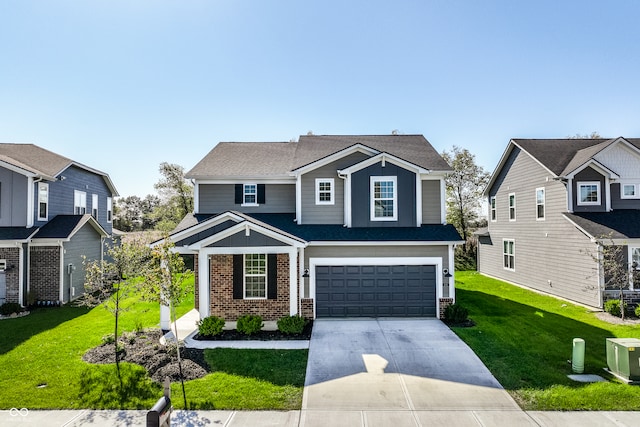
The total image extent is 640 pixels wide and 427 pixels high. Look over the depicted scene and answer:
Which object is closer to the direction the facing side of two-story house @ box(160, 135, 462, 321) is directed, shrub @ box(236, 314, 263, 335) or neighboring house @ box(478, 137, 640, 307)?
the shrub

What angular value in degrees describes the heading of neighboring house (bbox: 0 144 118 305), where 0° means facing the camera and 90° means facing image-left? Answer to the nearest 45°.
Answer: approximately 45°

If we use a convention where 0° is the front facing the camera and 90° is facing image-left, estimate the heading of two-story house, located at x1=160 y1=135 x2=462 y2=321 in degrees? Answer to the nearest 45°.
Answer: approximately 0°

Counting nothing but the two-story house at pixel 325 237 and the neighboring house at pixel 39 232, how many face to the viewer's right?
0

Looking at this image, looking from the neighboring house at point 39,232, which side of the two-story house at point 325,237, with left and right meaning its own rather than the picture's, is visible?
right

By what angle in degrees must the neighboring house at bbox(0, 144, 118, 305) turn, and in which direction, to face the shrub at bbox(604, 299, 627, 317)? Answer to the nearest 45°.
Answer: approximately 90° to its left

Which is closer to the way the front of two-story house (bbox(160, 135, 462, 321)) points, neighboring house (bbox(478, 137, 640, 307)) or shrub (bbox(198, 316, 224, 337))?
the shrub

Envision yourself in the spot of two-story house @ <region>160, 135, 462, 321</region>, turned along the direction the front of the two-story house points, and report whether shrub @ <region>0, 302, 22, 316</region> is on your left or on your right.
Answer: on your right

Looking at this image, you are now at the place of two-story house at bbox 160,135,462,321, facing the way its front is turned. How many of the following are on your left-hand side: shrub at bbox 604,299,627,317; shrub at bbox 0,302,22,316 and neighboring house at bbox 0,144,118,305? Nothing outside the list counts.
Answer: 1

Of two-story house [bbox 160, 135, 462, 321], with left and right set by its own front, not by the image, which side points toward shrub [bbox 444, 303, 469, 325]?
left

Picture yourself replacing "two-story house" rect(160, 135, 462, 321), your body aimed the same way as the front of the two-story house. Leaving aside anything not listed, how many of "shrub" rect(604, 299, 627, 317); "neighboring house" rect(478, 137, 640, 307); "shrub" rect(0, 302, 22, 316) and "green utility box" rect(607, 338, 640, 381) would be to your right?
1

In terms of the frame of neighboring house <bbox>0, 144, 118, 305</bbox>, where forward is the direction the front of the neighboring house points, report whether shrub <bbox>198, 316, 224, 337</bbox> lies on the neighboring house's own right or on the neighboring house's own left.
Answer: on the neighboring house's own left
